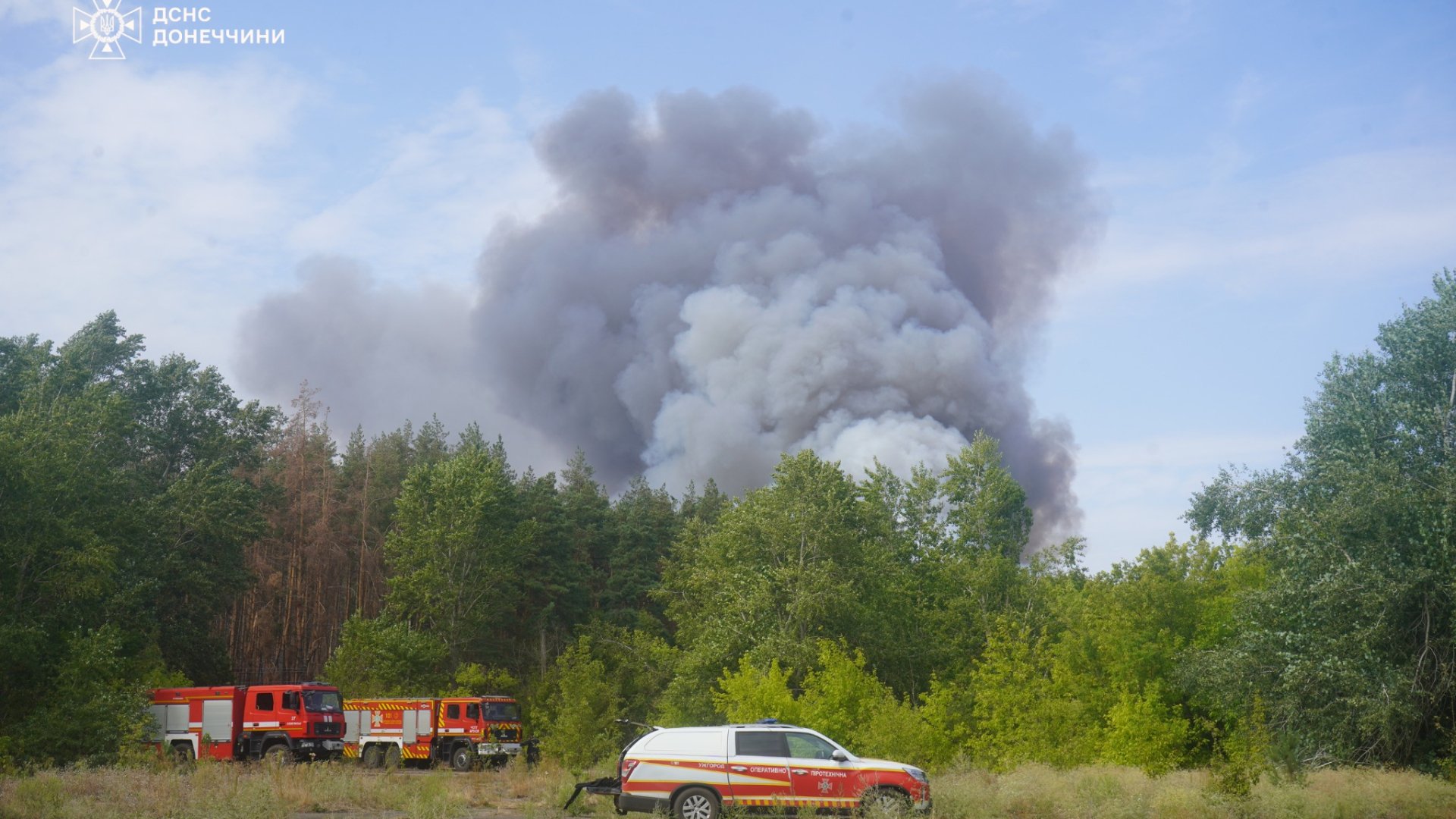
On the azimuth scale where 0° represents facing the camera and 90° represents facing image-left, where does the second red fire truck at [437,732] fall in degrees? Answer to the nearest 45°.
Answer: approximately 315°

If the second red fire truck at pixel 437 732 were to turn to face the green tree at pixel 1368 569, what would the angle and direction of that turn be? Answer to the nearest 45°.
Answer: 0° — it already faces it

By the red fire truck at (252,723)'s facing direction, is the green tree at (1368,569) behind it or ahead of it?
ahead

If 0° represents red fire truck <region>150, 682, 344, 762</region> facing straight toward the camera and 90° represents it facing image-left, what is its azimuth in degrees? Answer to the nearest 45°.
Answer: approximately 315°

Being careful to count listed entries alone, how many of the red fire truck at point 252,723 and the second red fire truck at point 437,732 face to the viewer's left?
0

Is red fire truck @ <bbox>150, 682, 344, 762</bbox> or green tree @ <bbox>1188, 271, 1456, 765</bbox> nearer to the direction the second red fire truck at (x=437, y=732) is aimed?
the green tree
